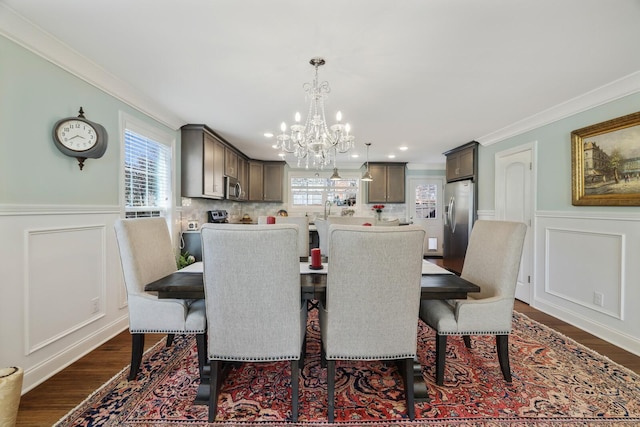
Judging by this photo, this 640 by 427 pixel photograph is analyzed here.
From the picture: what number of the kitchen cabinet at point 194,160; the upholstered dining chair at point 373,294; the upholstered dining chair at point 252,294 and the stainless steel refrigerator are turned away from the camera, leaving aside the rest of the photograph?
2

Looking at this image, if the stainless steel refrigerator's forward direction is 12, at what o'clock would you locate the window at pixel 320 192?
The window is roughly at 2 o'clock from the stainless steel refrigerator.

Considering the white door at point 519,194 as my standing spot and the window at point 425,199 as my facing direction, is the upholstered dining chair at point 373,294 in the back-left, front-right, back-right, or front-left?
back-left

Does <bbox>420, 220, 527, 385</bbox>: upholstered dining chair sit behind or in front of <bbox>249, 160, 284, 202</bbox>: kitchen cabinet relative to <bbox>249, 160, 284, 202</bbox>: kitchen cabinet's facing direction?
in front

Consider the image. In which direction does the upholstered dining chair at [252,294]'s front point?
away from the camera

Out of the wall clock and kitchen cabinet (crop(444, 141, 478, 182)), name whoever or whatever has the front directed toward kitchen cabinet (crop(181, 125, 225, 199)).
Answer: kitchen cabinet (crop(444, 141, 478, 182))

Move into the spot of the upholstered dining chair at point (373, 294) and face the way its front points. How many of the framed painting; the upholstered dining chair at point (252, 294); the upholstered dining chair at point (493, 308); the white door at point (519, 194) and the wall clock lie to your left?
2

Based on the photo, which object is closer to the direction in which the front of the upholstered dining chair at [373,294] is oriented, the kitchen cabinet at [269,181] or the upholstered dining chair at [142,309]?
the kitchen cabinet

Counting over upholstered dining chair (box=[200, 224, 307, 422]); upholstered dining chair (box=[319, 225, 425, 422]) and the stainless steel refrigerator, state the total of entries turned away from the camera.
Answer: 2

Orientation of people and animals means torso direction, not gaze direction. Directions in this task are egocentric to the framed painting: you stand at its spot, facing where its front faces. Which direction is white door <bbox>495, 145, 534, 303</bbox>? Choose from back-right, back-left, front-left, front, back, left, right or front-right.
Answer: right

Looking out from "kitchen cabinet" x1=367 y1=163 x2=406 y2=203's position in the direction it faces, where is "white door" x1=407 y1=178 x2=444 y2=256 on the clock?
The white door is roughly at 8 o'clock from the kitchen cabinet.

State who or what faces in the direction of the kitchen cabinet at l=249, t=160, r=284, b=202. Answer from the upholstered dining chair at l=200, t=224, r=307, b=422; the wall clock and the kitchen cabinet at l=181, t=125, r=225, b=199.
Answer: the upholstered dining chair

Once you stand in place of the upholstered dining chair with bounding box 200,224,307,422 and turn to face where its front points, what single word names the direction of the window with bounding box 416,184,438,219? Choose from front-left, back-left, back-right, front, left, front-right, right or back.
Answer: front-right

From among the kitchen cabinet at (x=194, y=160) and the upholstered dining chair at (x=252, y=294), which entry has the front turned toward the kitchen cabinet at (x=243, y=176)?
the upholstered dining chair

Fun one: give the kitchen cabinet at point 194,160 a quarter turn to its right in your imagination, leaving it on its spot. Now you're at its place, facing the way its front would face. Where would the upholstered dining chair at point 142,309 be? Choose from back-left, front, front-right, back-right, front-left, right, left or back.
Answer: front-left

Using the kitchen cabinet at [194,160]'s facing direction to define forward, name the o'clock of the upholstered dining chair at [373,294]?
The upholstered dining chair is roughly at 1 o'clock from the kitchen cabinet.

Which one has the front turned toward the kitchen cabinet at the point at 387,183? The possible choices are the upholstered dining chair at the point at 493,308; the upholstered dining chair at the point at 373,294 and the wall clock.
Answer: the upholstered dining chair at the point at 373,294

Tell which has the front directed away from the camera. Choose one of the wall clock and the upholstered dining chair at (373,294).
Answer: the upholstered dining chair

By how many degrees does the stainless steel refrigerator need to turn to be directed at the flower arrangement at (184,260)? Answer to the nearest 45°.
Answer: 0° — it already faces it

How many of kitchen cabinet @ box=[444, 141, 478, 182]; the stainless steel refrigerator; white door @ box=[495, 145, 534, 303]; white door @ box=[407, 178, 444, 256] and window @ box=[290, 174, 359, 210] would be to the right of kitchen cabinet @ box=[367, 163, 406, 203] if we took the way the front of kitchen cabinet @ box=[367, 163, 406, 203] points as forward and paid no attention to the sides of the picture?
1

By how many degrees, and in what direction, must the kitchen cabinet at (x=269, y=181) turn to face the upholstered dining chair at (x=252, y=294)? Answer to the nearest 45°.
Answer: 0° — it already faces it

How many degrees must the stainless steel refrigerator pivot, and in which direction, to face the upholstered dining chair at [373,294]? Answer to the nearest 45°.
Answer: approximately 45° to its left
